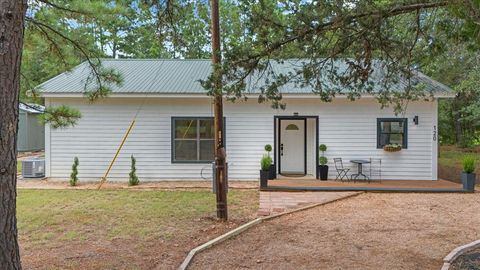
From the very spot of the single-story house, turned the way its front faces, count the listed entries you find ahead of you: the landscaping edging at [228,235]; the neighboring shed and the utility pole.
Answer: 2

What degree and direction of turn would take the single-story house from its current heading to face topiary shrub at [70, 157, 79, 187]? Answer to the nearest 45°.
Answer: approximately 90° to its right

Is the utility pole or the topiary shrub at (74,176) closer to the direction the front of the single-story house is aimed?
the utility pole

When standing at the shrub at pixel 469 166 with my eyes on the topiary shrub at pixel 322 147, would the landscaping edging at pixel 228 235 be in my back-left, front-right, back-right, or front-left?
front-left

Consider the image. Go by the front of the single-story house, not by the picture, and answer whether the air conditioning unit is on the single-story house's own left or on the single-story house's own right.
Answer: on the single-story house's own right

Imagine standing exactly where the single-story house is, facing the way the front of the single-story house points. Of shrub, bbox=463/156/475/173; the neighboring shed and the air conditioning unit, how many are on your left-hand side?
1

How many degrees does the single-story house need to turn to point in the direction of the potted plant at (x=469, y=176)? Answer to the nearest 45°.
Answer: approximately 90° to its left

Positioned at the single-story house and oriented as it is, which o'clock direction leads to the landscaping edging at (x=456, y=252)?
The landscaping edging is roughly at 11 o'clock from the single-story house.

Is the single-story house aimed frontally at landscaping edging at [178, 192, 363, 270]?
yes

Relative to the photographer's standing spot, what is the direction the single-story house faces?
facing the viewer
